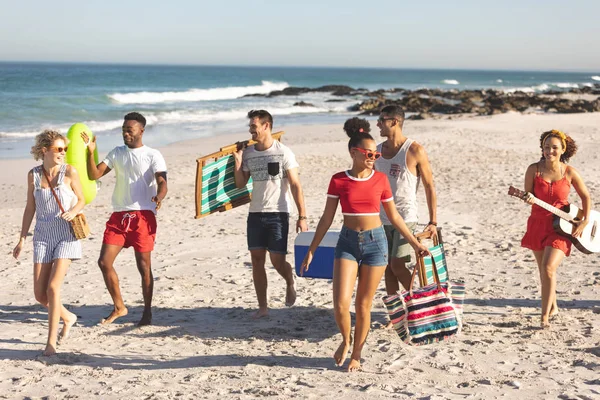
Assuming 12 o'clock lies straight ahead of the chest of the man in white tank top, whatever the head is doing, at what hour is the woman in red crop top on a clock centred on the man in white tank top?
The woman in red crop top is roughly at 11 o'clock from the man in white tank top.

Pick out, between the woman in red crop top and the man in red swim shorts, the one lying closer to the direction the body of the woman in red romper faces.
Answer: the woman in red crop top

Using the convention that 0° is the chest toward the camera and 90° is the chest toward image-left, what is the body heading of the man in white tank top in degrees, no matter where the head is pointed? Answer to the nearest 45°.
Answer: approximately 45°

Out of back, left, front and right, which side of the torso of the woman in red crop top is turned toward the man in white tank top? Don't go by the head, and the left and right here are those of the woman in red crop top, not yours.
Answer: back

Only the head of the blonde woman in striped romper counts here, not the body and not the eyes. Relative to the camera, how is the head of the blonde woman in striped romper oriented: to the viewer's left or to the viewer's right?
to the viewer's right

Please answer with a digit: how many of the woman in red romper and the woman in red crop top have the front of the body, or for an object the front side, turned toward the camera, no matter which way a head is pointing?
2

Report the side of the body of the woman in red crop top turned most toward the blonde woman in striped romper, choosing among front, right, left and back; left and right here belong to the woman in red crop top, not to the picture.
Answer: right

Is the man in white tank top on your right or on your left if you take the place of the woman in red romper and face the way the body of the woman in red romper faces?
on your right

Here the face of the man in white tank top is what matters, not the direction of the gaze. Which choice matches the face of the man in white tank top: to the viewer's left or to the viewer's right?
to the viewer's left

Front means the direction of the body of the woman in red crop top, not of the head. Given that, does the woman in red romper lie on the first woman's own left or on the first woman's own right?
on the first woman's own left

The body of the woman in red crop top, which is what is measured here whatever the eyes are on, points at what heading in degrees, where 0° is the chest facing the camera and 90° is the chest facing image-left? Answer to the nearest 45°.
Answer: approximately 0°
